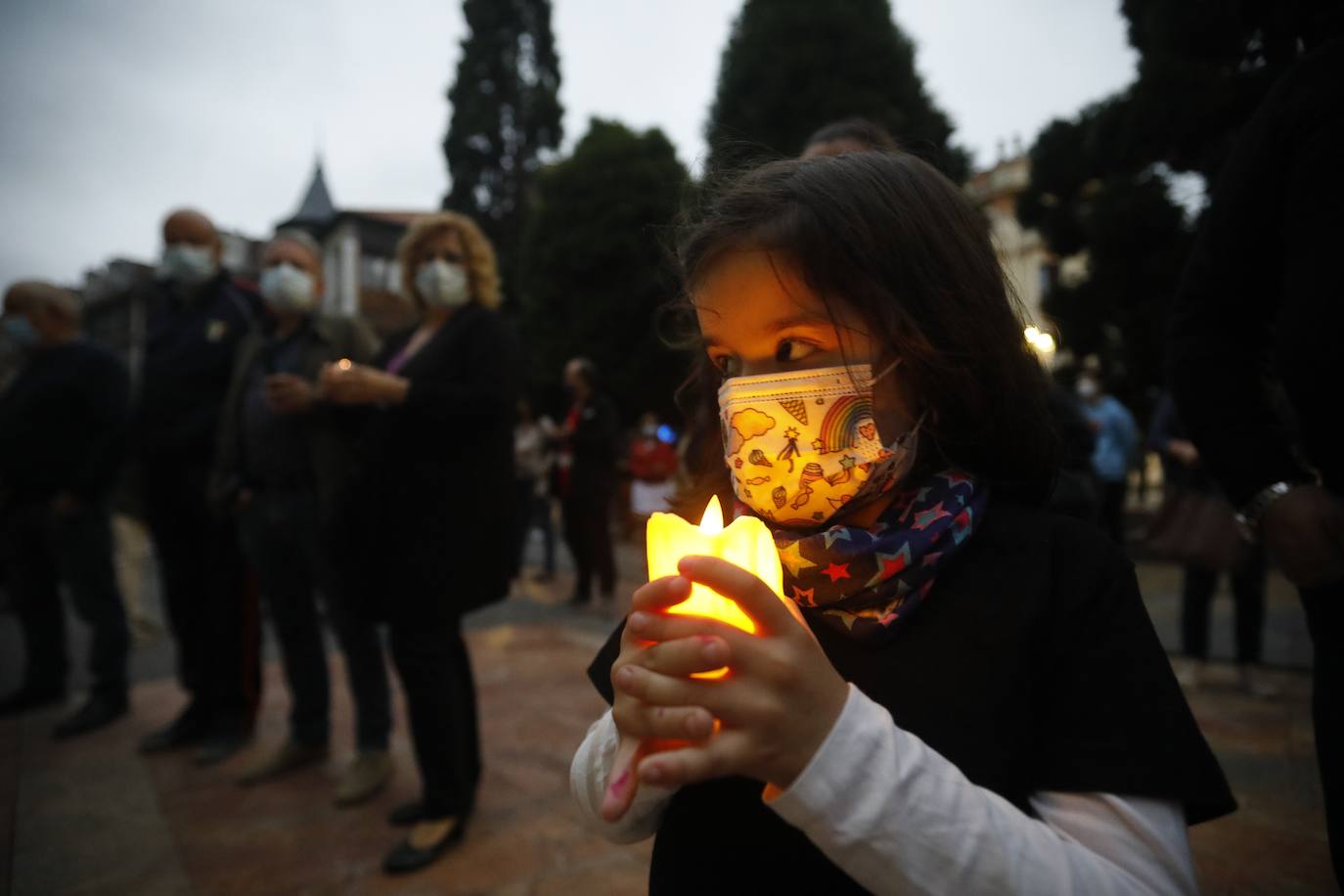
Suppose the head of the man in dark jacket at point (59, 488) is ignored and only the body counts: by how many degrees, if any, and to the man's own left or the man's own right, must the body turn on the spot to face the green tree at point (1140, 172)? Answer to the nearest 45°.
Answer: approximately 135° to the man's own left

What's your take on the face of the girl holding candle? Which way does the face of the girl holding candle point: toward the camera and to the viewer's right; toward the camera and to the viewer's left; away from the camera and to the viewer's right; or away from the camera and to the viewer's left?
toward the camera and to the viewer's left

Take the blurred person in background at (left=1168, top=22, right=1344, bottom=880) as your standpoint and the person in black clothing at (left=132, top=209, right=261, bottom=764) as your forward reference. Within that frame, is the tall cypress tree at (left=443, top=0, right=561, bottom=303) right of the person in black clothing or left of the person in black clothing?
right

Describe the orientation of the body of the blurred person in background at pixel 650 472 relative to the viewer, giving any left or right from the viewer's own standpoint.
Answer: facing the viewer

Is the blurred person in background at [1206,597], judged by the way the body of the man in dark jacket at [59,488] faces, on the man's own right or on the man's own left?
on the man's own left

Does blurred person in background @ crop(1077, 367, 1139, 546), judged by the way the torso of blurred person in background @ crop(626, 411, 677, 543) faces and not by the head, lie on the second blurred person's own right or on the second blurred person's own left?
on the second blurred person's own left

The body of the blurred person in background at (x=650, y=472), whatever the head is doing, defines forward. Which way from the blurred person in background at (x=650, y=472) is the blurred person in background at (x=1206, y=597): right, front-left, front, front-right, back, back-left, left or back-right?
front-left

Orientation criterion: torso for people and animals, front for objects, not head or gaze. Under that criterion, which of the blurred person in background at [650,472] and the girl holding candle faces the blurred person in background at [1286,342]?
the blurred person in background at [650,472]

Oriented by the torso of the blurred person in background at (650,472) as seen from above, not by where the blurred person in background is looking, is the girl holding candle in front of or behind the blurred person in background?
in front

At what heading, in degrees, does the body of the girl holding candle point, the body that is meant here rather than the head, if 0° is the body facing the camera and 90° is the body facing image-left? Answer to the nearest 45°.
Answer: approximately 45°
